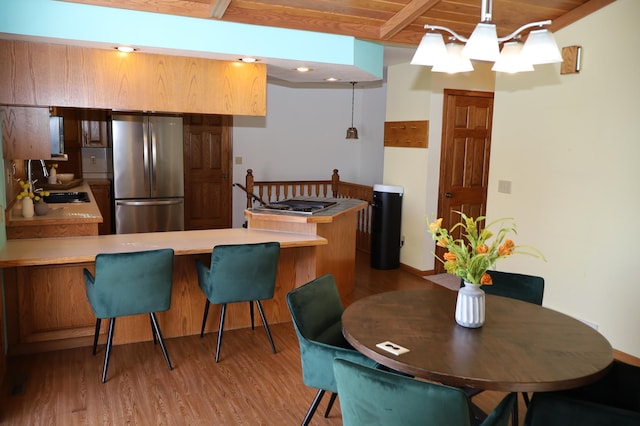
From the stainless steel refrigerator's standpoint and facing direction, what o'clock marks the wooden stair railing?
The wooden stair railing is roughly at 9 o'clock from the stainless steel refrigerator.

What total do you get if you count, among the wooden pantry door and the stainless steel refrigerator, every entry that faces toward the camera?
2

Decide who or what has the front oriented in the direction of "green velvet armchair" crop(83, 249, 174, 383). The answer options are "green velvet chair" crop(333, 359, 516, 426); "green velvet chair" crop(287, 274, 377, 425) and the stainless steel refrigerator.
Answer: the stainless steel refrigerator

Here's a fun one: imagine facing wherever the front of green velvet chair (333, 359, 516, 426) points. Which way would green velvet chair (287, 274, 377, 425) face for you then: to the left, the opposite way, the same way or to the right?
to the right

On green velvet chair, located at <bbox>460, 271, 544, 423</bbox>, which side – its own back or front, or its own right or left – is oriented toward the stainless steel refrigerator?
right

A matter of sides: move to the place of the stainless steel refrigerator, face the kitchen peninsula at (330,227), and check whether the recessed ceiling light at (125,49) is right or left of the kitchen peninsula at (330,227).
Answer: right

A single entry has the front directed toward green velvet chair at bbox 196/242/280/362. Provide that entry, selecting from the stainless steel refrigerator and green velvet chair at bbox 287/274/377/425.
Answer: the stainless steel refrigerator

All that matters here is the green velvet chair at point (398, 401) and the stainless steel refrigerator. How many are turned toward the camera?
1

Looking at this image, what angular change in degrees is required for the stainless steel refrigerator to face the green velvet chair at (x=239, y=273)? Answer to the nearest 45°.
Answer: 0° — it already faces it

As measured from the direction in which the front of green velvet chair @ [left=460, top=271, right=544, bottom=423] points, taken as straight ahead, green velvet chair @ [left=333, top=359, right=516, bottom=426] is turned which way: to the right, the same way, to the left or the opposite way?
the opposite way

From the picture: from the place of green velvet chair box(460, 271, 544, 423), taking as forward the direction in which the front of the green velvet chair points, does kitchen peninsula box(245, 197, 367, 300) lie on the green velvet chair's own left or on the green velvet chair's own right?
on the green velvet chair's own right

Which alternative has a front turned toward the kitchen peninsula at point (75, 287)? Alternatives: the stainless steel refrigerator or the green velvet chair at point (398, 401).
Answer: the stainless steel refrigerator

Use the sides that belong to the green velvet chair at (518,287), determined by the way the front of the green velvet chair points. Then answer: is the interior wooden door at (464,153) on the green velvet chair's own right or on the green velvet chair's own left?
on the green velvet chair's own right
